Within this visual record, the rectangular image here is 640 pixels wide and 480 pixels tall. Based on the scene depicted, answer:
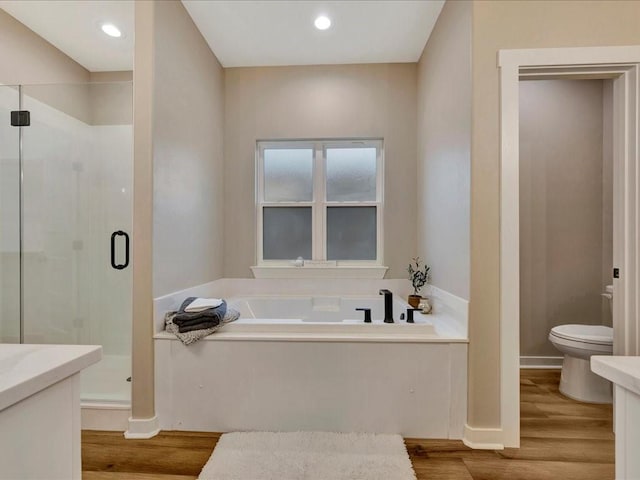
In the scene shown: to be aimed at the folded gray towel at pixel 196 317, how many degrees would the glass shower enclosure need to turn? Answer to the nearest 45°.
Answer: approximately 45° to its left

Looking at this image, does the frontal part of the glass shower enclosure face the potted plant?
no

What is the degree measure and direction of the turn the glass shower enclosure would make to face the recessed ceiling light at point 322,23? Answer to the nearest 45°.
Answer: approximately 45° to its left

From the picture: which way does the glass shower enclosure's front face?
toward the camera

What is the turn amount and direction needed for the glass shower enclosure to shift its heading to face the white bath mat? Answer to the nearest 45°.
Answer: approximately 45° to its left

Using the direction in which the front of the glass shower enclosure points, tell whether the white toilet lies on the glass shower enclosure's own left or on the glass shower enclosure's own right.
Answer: on the glass shower enclosure's own left

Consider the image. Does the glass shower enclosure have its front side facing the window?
no

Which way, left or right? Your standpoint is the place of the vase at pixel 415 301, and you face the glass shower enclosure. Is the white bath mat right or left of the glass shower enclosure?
left
